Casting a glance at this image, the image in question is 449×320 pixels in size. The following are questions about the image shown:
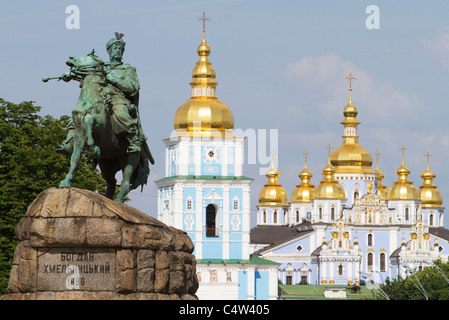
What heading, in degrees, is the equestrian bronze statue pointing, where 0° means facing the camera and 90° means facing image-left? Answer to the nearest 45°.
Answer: approximately 45°

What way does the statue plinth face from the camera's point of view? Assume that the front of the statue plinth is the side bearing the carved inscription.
toward the camera
